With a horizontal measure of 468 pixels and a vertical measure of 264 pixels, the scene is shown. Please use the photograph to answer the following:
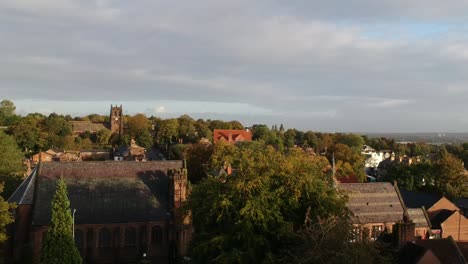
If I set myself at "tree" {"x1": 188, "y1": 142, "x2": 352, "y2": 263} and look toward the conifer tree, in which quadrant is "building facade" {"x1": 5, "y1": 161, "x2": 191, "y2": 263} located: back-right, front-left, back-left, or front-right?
front-right

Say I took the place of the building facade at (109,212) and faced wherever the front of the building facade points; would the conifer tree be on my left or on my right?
on my right
